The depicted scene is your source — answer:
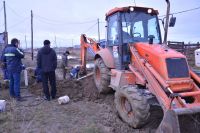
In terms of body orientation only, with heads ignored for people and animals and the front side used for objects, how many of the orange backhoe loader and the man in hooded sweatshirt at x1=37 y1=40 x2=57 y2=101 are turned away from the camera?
1

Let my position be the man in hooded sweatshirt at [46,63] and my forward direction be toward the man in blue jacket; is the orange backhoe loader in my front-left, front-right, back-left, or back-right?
back-left

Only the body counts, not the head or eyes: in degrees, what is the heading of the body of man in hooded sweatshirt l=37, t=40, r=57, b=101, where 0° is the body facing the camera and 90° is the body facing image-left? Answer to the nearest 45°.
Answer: approximately 180°

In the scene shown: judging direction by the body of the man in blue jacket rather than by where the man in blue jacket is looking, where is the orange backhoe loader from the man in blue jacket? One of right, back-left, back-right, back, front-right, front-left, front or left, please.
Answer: right

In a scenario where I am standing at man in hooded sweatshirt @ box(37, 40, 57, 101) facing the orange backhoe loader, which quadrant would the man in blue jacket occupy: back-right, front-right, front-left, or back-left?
back-right

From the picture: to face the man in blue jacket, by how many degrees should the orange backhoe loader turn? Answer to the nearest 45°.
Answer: approximately 180°

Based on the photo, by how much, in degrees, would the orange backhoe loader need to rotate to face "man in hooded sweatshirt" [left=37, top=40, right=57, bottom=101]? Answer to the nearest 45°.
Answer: approximately 180°

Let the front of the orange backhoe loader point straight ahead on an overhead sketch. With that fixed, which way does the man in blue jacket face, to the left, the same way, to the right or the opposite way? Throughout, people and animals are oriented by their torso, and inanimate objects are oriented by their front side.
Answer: to the left

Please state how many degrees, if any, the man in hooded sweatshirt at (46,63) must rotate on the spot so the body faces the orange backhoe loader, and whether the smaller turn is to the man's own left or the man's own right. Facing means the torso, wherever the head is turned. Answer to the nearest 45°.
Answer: approximately 135° to the man's own right

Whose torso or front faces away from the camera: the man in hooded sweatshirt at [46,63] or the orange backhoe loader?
the man in hooded sweatshirt
